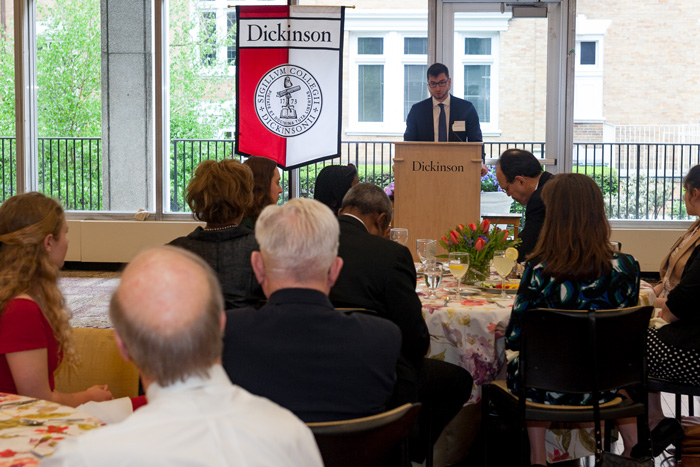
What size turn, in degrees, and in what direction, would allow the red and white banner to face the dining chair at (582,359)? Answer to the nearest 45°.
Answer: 0° — it already faces it

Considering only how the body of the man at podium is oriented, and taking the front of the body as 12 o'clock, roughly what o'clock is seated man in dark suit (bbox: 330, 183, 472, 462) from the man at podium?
The seated man in dark suit is roughly at 12 o'clock from the man at podium.

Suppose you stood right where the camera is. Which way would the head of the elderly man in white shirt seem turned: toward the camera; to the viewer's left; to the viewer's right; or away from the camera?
away from the camera

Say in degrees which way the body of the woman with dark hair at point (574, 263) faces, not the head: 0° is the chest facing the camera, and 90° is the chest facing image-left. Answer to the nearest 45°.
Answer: approximately 180°

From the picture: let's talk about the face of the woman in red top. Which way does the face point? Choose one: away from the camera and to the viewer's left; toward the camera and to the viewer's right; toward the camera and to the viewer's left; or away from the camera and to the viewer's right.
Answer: away from the camera and to the viewer's right

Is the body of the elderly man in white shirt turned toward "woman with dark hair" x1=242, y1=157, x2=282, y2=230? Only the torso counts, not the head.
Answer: yes

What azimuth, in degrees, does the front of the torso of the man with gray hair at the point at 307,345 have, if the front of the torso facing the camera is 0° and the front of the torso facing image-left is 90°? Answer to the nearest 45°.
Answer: approximately 180°

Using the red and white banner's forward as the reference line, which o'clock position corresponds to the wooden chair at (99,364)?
The wooden chair is roughly at 12 o'clock from the red and white banner.

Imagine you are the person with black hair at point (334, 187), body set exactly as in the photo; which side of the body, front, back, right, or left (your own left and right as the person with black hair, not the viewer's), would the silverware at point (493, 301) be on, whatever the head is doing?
right

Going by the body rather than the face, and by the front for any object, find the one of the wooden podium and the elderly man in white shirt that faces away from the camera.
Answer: the elderly man in white shirt

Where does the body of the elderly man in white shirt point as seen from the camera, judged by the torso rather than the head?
away from the camera
